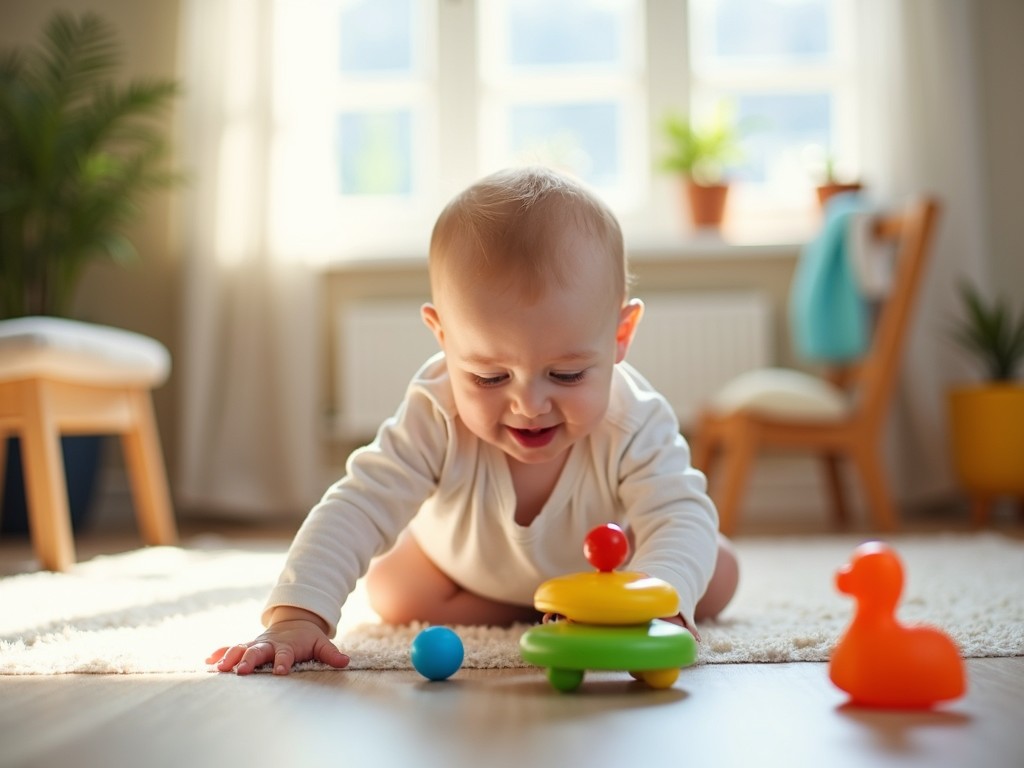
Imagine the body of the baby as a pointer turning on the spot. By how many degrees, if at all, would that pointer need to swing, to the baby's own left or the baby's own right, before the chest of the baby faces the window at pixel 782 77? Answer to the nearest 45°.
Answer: approximately 180°

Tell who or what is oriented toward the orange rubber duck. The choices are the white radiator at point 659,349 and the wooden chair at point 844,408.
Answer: the white radiator

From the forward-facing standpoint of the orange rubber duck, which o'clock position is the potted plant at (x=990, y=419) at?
The potted plant is roughly at 3 o'clock from the orange rubber duck.

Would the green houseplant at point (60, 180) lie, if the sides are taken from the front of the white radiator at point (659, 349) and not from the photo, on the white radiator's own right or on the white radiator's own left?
on the white radiator's own right

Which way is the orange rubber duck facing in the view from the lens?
facing to the left of the viewer

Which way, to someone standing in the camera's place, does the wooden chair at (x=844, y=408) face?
facing to the left of the viewer

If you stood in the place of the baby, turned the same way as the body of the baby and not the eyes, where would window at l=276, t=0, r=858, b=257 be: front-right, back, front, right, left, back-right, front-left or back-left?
back
